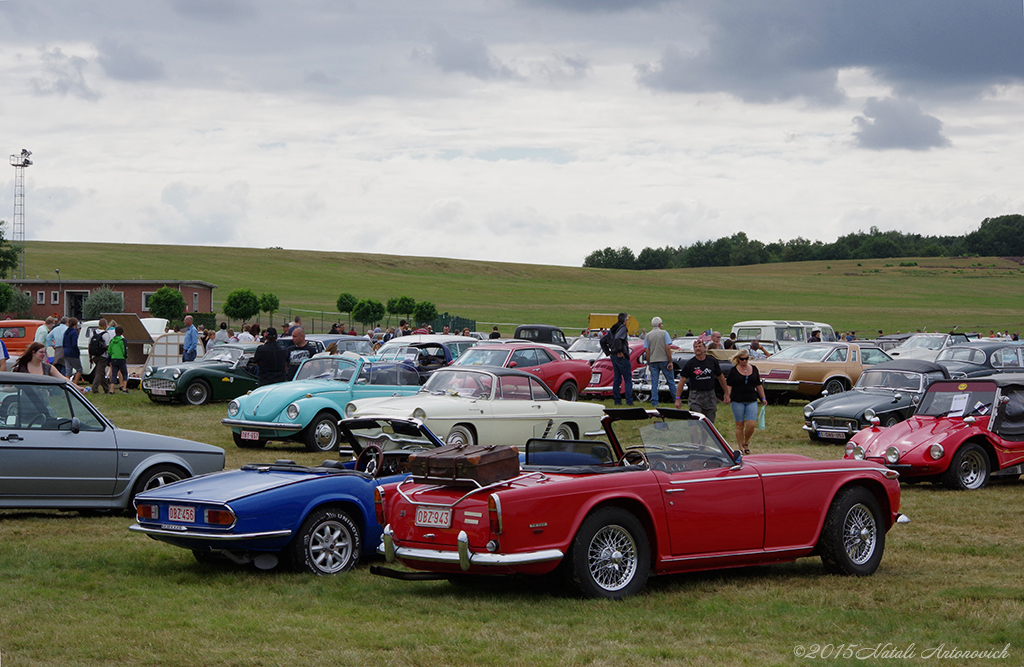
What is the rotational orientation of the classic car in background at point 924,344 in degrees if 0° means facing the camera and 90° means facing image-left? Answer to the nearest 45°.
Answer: approximately 45°

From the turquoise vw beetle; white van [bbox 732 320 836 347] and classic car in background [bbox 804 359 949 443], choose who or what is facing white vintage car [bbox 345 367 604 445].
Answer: the classic car in background

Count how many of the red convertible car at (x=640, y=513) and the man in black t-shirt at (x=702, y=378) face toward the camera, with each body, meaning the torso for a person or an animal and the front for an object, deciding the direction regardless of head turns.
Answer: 1

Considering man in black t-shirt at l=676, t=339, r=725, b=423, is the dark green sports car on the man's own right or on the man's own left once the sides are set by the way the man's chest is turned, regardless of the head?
on the man's own right

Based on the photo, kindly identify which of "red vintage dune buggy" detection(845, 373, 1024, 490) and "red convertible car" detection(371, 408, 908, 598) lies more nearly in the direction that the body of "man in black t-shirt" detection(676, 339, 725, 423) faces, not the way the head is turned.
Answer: the red convertible car

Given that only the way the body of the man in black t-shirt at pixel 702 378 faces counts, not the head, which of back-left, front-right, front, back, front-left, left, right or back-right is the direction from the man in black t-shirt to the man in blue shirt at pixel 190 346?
back-right

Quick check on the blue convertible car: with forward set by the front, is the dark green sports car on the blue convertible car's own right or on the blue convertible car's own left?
on the blue convertible car's own left

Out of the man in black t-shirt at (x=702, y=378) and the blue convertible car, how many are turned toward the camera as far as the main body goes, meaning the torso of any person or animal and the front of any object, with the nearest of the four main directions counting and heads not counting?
1
